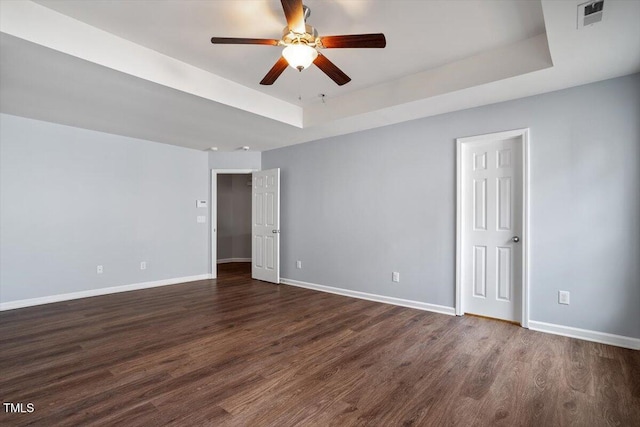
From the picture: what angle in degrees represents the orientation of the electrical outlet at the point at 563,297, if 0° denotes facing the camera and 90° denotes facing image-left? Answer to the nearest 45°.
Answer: approximately 0°
